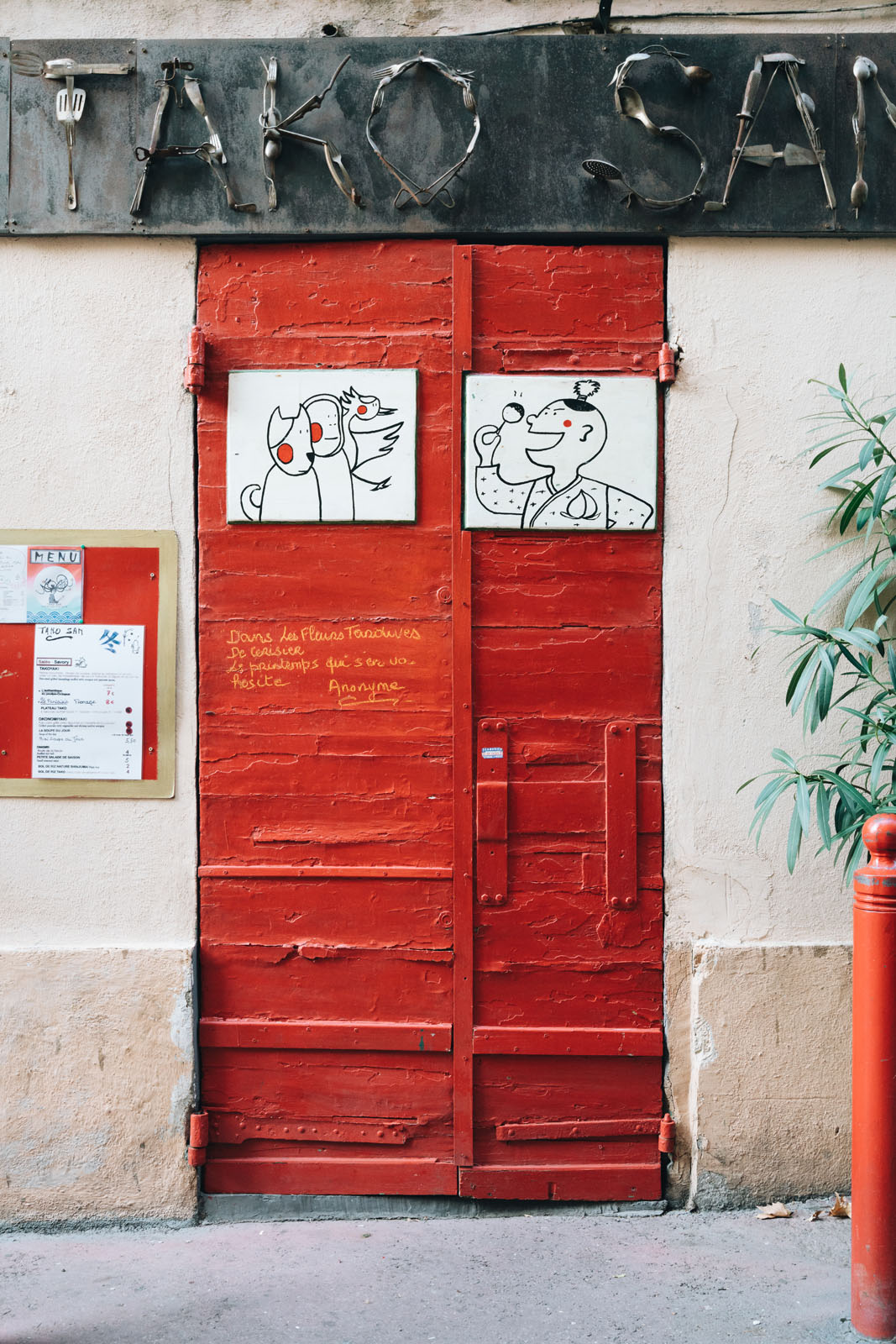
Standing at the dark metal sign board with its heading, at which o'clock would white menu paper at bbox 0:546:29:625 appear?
The white menu paper is roughly at 3 o'clock from the dark metal sign board.

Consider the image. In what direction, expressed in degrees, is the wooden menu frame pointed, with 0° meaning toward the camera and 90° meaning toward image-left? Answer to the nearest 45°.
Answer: approximately 0°

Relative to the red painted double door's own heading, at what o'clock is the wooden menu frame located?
The wooden menu frame is roughly at 3 o'clock from the red painted double door.

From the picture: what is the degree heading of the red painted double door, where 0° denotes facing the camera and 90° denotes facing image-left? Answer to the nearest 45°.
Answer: approximately 0°

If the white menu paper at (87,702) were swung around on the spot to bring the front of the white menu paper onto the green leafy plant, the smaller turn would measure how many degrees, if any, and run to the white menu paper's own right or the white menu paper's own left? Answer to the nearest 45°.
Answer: approximately 90° to the white menu paper's own left

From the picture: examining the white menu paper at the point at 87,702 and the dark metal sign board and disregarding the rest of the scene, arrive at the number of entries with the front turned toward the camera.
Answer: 2

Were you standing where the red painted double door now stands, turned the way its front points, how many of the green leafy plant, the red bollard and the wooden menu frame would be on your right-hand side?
1

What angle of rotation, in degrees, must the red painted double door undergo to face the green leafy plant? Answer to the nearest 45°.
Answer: approximately 90° to its left
